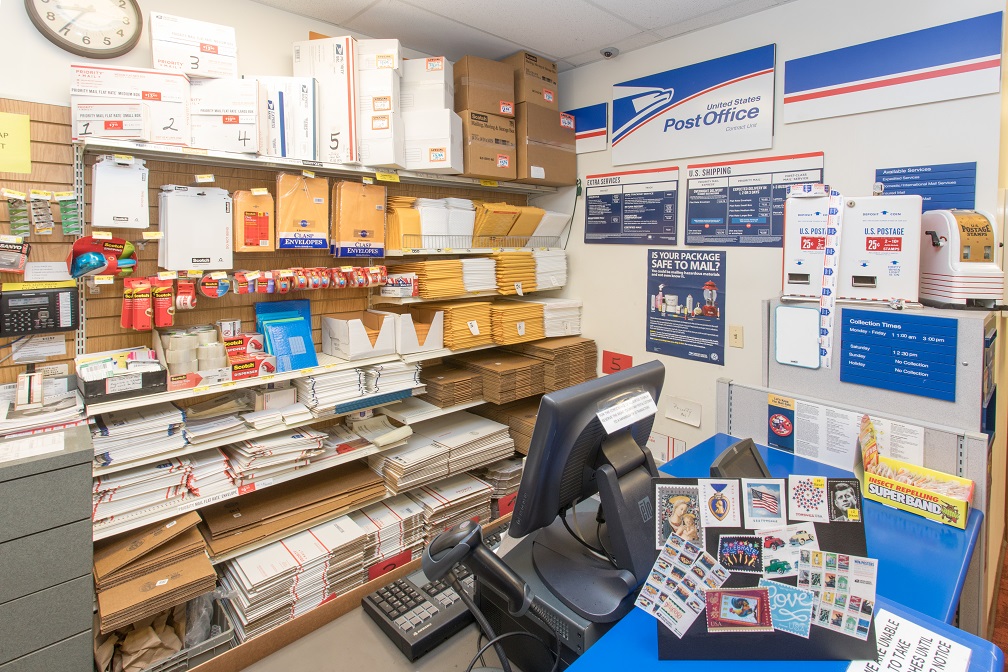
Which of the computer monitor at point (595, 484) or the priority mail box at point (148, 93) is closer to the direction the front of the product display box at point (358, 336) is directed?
the computer monitor

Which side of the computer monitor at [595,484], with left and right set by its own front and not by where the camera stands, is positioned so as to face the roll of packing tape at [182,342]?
front

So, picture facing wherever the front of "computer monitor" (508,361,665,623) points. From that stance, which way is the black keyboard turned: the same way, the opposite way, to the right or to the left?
the same way

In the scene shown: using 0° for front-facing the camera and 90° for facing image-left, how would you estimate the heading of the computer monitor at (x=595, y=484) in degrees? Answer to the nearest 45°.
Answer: approximately 135°

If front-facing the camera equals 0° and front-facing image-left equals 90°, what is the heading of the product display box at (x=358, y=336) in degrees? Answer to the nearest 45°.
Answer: approximately 315°

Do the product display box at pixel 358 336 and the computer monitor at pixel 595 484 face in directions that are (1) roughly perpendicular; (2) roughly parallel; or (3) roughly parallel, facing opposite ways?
roughly parallel, facing opposite ways
